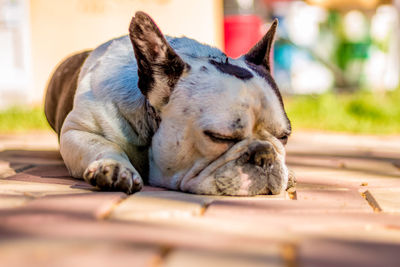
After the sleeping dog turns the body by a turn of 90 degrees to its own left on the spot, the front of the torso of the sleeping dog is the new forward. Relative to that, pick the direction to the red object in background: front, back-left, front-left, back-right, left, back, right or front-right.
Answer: front-left

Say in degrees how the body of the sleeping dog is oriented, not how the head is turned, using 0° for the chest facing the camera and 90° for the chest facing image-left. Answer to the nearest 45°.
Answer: approximately 315°
